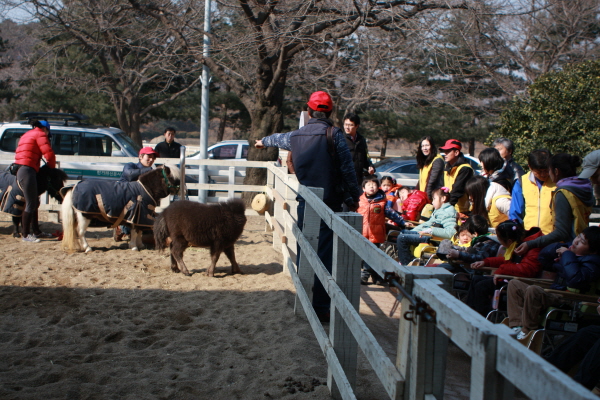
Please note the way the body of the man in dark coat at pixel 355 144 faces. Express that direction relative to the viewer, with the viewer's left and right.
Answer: facing the viewer and to the left of the viewer

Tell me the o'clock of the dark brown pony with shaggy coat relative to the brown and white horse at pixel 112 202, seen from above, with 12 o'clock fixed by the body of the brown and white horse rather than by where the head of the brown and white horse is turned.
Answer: The dark brown pony with shaggy coat is roughly at 2 o'clock from the brown and white horse.

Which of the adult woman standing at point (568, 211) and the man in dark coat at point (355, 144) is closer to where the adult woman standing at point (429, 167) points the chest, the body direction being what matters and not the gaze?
the man in dark coat

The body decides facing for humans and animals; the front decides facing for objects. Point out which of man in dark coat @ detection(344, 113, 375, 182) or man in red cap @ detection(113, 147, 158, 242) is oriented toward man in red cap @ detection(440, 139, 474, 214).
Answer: man in red cap @ detection(113, 147, 158, 242)

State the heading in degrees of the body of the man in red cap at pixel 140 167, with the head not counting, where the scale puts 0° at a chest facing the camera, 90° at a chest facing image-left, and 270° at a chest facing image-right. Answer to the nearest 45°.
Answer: approximately 315°

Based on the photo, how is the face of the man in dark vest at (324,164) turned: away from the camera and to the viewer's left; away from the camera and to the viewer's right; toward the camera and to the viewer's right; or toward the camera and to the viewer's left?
away from the camera and to the viewer's left

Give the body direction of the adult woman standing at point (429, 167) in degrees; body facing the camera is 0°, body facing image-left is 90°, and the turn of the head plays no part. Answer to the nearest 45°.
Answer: approximately 45°

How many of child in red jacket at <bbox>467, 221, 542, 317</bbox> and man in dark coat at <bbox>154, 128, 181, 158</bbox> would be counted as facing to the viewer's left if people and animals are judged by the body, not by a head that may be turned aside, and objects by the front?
1

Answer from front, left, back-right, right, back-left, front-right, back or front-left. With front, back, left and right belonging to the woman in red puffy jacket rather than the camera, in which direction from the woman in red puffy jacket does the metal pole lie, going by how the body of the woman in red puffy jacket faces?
front-left

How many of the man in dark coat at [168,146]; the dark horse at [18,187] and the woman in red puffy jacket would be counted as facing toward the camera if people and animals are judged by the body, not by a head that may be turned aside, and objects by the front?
1

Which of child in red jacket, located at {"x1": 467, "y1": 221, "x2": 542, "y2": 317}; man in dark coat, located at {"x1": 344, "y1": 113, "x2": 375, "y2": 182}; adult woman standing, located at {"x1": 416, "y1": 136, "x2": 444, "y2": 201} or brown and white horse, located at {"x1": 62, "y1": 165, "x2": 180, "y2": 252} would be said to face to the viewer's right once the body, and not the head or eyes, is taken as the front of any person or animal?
the brown and white horse

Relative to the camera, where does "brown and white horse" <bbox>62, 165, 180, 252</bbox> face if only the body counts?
to the viewer's right

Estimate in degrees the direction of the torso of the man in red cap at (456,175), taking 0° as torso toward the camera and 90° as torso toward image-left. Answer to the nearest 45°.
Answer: approximately 45°

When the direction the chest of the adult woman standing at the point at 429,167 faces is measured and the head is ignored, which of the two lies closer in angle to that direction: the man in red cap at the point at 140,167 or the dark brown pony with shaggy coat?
the dark brown pony with shaggy coat

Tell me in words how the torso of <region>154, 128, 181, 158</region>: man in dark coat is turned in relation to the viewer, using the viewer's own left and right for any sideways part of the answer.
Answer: facing the viewer
